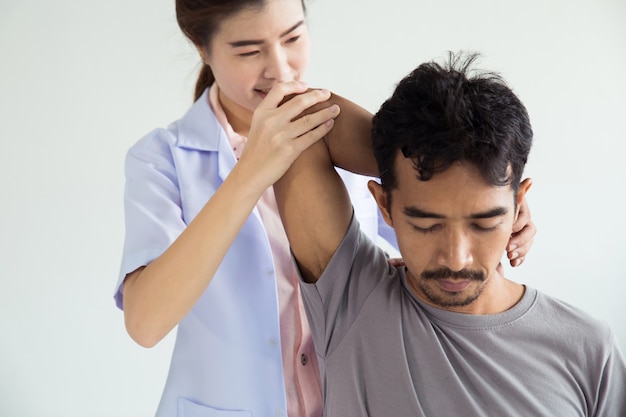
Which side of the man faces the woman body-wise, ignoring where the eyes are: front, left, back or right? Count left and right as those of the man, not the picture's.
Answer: right

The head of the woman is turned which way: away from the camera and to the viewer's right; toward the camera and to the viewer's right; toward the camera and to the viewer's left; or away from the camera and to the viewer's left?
toward the camera and to the viewer's right

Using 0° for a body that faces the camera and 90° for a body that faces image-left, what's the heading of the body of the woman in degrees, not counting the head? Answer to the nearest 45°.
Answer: approximately 315°

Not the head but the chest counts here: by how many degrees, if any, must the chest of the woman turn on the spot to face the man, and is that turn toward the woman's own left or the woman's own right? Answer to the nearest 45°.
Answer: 0° — they already face them

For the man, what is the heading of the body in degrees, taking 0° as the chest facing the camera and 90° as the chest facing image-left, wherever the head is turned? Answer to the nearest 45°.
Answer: approximately 0°
